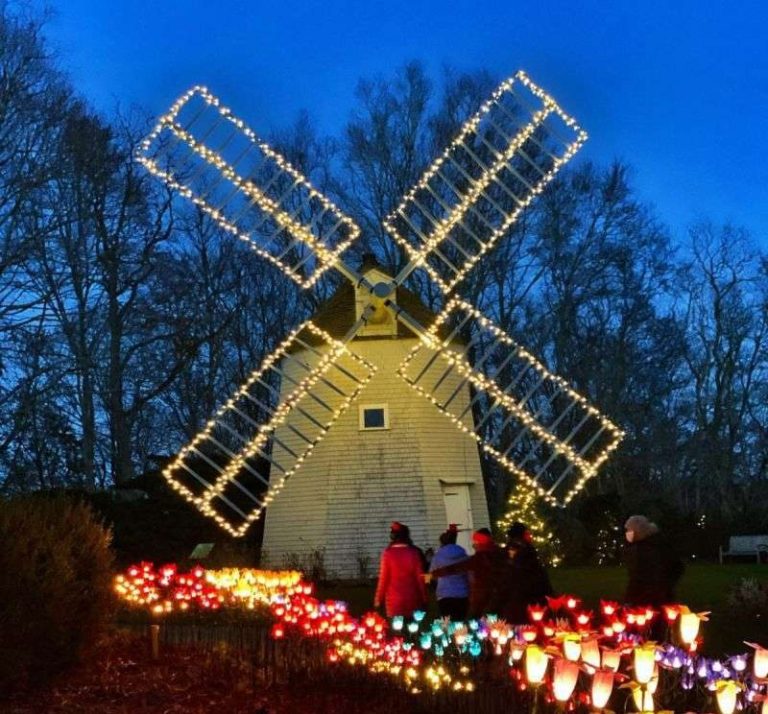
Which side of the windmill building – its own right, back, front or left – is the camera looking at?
front

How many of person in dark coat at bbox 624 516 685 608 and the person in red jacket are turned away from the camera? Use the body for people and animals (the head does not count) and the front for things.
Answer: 1

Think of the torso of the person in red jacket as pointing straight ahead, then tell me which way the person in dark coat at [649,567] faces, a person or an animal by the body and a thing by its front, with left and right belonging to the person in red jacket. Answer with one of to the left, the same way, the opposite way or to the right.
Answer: to the left

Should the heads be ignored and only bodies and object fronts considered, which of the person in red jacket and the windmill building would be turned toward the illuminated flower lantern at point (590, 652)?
the windmill building

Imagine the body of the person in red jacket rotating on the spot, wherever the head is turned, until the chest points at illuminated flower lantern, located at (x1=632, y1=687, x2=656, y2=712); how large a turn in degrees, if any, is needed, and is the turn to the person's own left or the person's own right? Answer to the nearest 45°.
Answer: approximately 180°

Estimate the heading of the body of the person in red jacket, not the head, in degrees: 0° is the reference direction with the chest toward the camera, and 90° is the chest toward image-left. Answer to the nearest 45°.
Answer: approximately 180°

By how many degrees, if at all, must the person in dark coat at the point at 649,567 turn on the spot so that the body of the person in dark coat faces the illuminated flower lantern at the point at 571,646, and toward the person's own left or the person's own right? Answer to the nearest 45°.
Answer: approximately 90° to the person's own left

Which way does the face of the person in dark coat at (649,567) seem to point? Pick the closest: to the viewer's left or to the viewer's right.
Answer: to the viewer's left

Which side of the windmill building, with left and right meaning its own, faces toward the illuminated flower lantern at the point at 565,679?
front

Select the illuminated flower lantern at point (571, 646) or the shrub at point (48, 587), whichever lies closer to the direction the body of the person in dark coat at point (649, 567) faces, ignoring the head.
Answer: the shrub

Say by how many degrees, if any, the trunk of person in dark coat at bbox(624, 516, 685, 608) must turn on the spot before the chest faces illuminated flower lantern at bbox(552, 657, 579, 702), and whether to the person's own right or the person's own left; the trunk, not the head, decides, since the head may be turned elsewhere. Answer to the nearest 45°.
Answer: approximately 90° to the person's own left

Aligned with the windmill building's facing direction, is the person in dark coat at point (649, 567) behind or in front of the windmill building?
in front

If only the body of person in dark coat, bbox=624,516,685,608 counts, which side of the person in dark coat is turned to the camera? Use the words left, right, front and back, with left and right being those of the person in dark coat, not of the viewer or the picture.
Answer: left

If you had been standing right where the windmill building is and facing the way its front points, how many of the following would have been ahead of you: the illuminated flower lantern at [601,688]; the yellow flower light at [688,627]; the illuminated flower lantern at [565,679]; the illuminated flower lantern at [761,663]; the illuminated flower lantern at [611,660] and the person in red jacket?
6

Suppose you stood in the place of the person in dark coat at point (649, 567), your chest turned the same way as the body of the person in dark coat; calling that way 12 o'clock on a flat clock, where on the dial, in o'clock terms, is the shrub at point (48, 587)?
The shrub is roughly at 11 o'clock from the person in dark coat.

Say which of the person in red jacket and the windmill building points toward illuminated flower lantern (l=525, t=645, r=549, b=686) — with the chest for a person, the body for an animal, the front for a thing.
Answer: the windmill building

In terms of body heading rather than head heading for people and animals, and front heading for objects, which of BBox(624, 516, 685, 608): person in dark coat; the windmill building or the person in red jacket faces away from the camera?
the person in red jacket

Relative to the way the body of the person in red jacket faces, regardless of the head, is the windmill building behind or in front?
in front

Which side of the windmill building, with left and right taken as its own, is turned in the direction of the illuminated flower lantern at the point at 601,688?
front

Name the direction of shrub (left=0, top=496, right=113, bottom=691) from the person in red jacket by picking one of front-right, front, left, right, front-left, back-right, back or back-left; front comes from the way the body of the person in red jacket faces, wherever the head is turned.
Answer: back-left
